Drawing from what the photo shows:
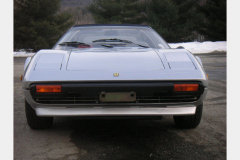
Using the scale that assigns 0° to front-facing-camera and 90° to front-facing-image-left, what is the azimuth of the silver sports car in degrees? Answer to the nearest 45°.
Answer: approximately 0°
